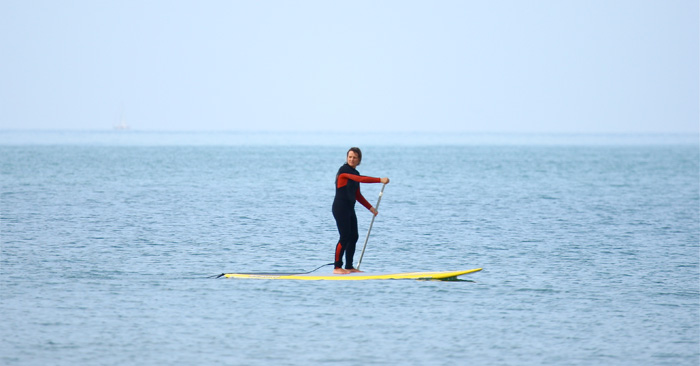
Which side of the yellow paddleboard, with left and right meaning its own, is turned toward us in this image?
right

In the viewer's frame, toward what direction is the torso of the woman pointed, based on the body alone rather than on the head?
to the viewer's right
